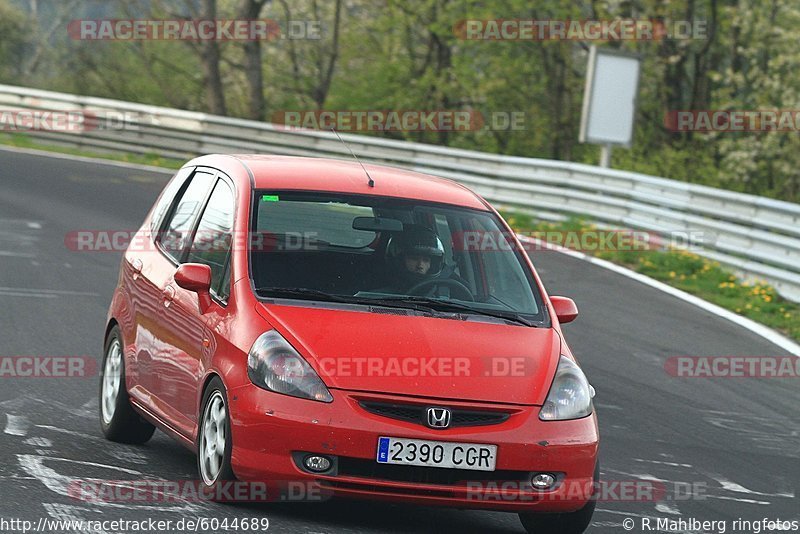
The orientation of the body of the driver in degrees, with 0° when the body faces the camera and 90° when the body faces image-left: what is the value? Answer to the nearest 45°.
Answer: approximately 315°

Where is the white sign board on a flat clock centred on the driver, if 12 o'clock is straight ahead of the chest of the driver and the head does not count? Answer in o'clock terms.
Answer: The white sign board is roughly at 8 o'clock from the driver.

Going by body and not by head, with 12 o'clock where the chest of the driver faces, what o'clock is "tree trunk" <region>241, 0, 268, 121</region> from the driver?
The tree trunk is roughly at 7 o'clock from the driver.

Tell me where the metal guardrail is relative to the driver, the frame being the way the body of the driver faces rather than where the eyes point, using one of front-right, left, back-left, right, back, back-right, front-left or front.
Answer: back-left

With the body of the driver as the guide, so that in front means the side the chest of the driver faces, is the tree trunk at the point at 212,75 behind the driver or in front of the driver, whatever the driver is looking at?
behind
